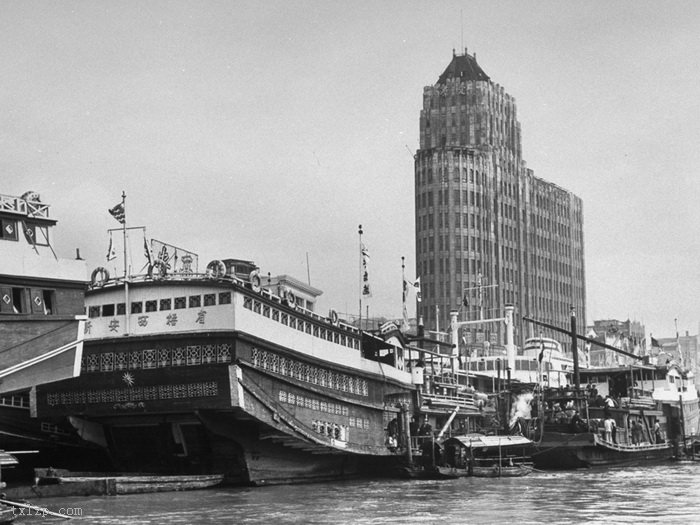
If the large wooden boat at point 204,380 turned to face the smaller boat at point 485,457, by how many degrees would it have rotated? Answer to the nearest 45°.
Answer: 0° — it already faces it

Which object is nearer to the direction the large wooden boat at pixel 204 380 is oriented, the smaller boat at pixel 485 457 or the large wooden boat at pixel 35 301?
the smaller boat

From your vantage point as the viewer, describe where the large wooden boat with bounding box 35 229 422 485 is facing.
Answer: facing away from the viewer and to the right of the viewer

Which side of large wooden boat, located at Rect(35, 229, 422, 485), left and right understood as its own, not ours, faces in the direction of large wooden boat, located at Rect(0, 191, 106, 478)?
back
